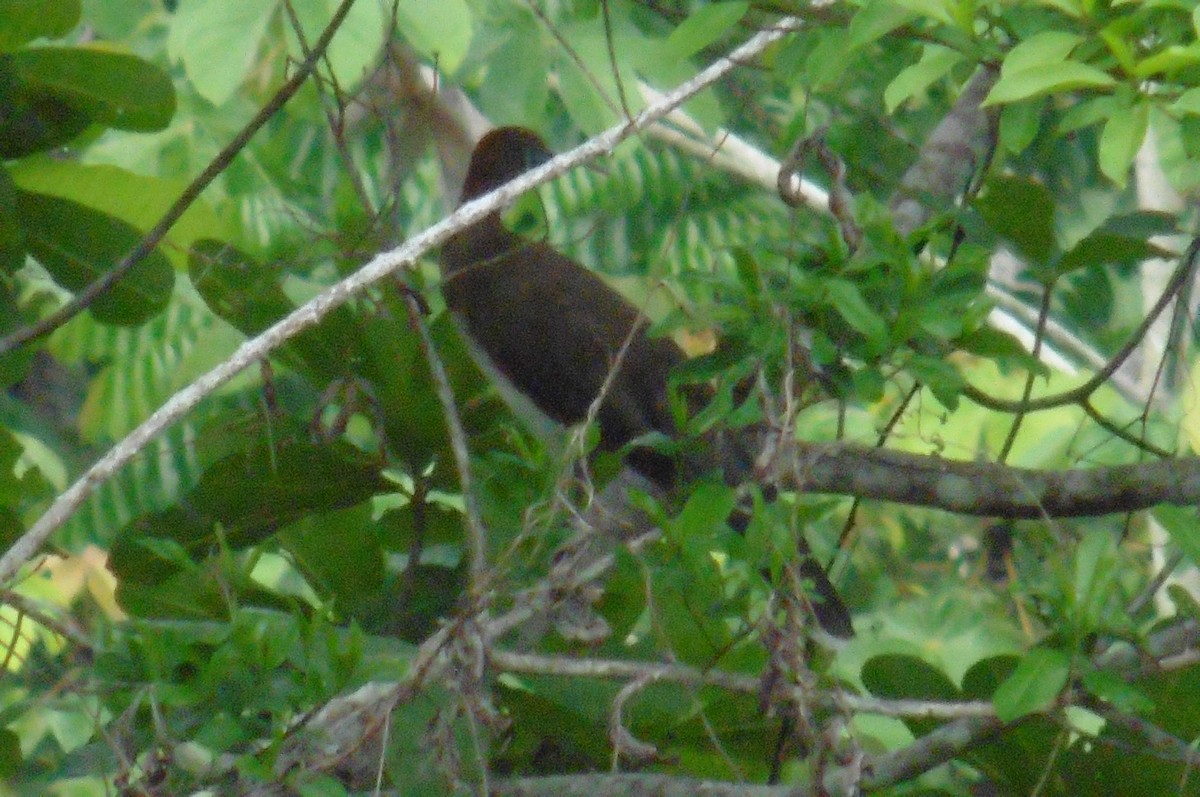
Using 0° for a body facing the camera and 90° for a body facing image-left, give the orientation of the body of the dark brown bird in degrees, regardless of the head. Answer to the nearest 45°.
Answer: approximately 90°

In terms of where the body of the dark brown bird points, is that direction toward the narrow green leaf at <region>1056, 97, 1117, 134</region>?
no

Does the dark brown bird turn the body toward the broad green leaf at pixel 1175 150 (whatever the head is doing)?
no
